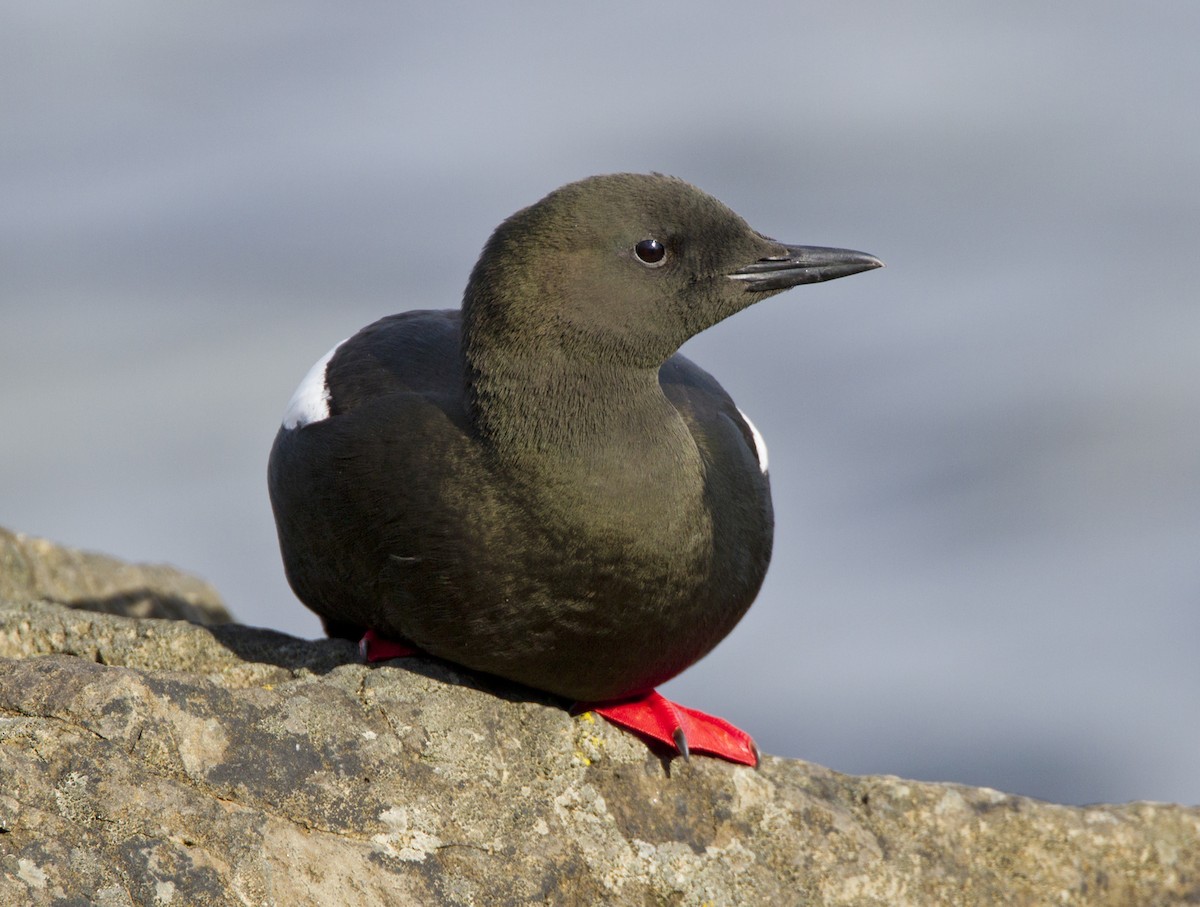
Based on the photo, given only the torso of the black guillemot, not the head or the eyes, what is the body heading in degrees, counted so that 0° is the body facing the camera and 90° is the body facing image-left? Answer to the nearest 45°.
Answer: approximately 315°

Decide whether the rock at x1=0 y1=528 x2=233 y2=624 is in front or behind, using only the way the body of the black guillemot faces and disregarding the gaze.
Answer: behind
